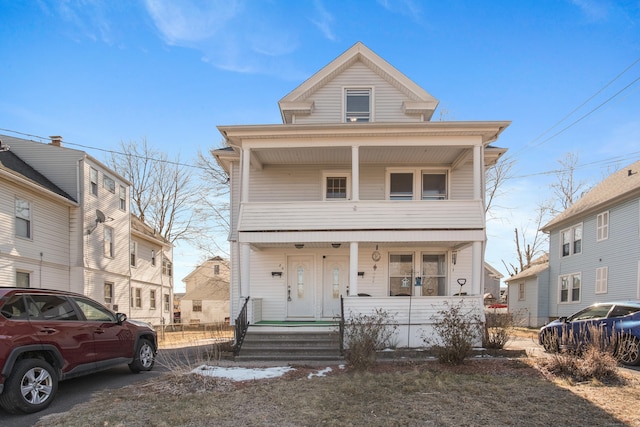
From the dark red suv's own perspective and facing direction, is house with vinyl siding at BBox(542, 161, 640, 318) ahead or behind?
ahead

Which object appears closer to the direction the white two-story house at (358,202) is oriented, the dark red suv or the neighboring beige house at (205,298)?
the dark red suv

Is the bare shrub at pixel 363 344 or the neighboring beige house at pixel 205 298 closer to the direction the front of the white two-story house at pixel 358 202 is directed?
the bare shrub

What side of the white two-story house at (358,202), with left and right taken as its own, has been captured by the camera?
front

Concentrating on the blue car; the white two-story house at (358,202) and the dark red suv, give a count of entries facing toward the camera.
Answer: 1

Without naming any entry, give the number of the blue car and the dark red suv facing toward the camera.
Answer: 0

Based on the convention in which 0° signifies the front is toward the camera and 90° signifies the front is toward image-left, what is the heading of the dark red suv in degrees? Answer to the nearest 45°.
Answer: approximately 225°

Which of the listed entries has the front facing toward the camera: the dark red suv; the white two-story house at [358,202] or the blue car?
the white two-story house

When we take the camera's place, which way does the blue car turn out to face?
facing away from the viewer and to the left of the viewer

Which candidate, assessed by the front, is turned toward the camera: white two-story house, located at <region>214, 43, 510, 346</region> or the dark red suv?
the white two-story house
